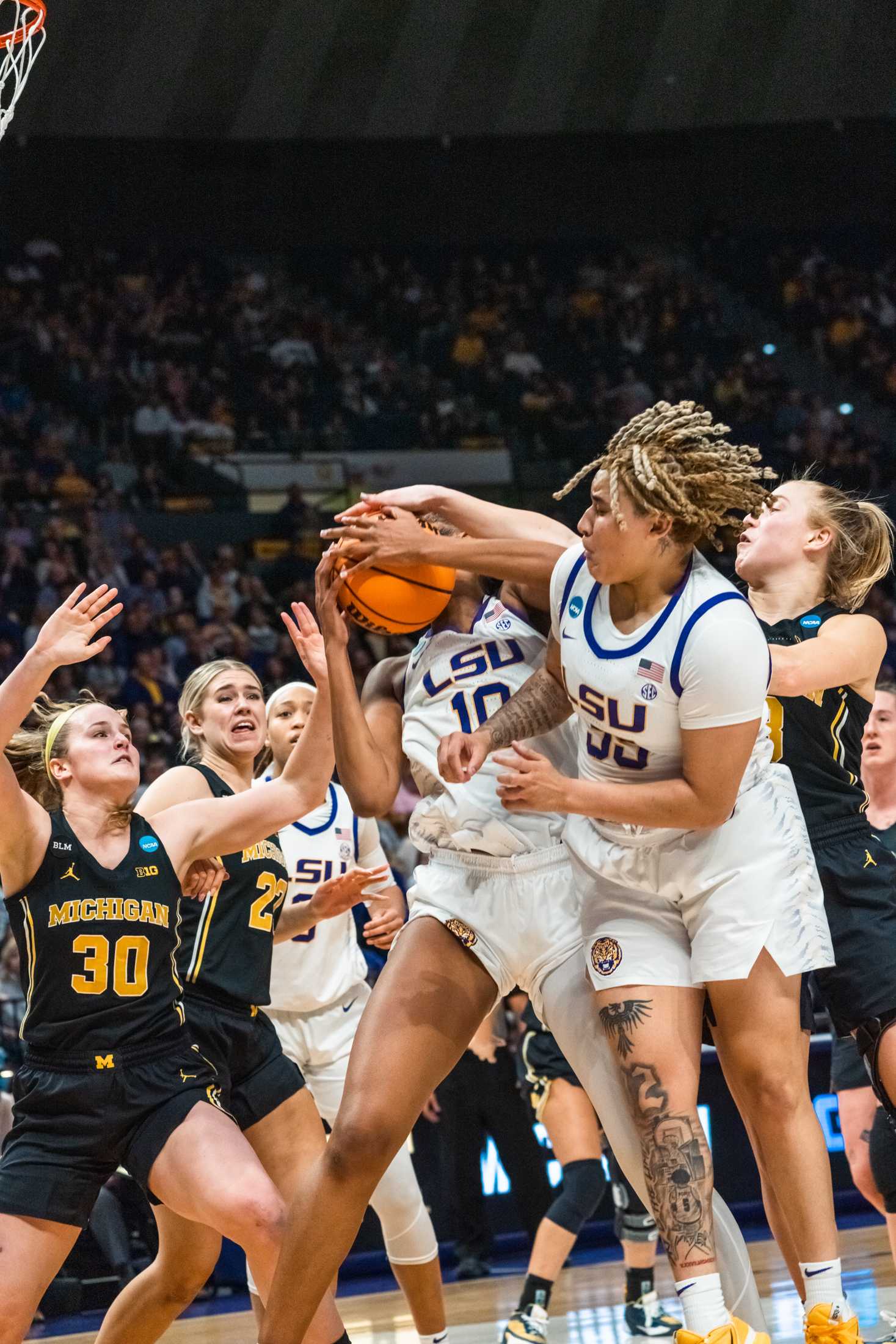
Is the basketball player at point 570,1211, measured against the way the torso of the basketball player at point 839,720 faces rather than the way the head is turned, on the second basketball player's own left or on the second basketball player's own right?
on the second basketball player's own right

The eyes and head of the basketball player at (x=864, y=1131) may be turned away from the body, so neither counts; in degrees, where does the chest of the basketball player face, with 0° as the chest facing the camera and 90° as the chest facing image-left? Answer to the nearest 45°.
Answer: approximately 45°

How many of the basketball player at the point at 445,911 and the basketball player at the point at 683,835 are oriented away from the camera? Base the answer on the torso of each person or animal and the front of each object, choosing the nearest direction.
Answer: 0

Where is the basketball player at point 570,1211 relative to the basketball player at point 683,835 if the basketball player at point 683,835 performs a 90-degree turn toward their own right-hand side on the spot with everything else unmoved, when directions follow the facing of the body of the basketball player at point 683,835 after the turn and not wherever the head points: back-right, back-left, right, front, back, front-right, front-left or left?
front-right

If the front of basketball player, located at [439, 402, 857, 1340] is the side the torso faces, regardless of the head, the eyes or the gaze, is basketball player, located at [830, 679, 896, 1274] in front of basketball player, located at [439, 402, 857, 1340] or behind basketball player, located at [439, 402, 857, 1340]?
behind

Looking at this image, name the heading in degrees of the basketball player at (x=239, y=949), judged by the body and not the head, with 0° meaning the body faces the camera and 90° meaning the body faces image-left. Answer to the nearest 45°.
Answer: approximately 315°

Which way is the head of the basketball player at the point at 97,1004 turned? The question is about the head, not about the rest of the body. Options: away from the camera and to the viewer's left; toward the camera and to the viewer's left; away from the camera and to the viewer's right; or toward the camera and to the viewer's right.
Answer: toward the camera and to the viewer's right

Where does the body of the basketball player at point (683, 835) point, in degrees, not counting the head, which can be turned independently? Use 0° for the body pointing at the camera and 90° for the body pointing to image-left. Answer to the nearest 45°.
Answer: approximately 45°

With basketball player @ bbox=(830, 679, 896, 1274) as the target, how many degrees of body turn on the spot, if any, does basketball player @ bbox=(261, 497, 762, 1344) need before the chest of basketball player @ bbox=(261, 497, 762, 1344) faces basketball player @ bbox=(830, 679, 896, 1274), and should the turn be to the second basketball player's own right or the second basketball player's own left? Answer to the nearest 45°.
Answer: approximately 135° to the second basketball player's own left

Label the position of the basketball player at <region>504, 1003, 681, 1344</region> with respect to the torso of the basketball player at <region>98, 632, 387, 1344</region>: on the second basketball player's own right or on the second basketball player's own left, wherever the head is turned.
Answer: on the second basketball player's own left

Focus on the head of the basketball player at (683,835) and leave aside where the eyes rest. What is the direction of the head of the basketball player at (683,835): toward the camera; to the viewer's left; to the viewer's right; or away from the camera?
to the viewer's left

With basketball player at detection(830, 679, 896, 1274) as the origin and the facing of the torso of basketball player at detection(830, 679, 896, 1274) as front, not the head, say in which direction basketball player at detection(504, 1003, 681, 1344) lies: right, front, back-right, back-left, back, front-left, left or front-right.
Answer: right

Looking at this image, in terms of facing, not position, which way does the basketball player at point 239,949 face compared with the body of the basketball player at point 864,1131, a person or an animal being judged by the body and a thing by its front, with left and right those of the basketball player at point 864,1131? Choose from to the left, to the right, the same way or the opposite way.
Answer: to the left

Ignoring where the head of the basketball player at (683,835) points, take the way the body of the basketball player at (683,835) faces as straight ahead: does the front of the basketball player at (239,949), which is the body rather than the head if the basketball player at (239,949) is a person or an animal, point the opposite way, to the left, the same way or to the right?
to the left

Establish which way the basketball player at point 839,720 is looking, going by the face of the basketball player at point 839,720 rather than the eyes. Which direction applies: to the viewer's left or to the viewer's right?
to the viewer's left
